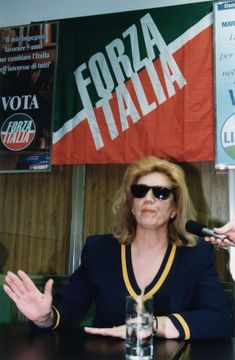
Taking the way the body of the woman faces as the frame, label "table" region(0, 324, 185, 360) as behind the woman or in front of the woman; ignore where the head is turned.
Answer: in front

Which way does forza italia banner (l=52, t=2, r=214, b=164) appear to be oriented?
toward the camera

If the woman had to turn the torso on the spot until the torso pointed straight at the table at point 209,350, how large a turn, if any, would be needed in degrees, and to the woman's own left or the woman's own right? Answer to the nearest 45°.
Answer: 0° — they already face it

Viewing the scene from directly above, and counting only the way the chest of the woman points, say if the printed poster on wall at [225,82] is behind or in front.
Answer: behind

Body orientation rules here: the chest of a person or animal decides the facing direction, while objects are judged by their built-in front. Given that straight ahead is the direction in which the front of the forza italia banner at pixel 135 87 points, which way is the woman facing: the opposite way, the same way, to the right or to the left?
the same way

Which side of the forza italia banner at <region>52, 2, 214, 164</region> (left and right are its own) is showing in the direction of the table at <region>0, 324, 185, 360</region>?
front

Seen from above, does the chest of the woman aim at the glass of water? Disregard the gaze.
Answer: yes

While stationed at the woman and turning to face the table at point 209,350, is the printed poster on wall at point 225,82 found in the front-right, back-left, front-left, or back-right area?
back-left

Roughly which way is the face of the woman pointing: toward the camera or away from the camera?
toward the camera

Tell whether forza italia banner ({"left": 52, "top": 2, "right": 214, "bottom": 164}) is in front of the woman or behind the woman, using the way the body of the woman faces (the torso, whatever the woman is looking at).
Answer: behind

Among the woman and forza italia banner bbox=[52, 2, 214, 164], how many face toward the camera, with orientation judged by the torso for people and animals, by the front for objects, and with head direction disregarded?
2

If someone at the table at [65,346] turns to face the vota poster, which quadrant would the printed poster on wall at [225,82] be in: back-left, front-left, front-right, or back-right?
front-right
